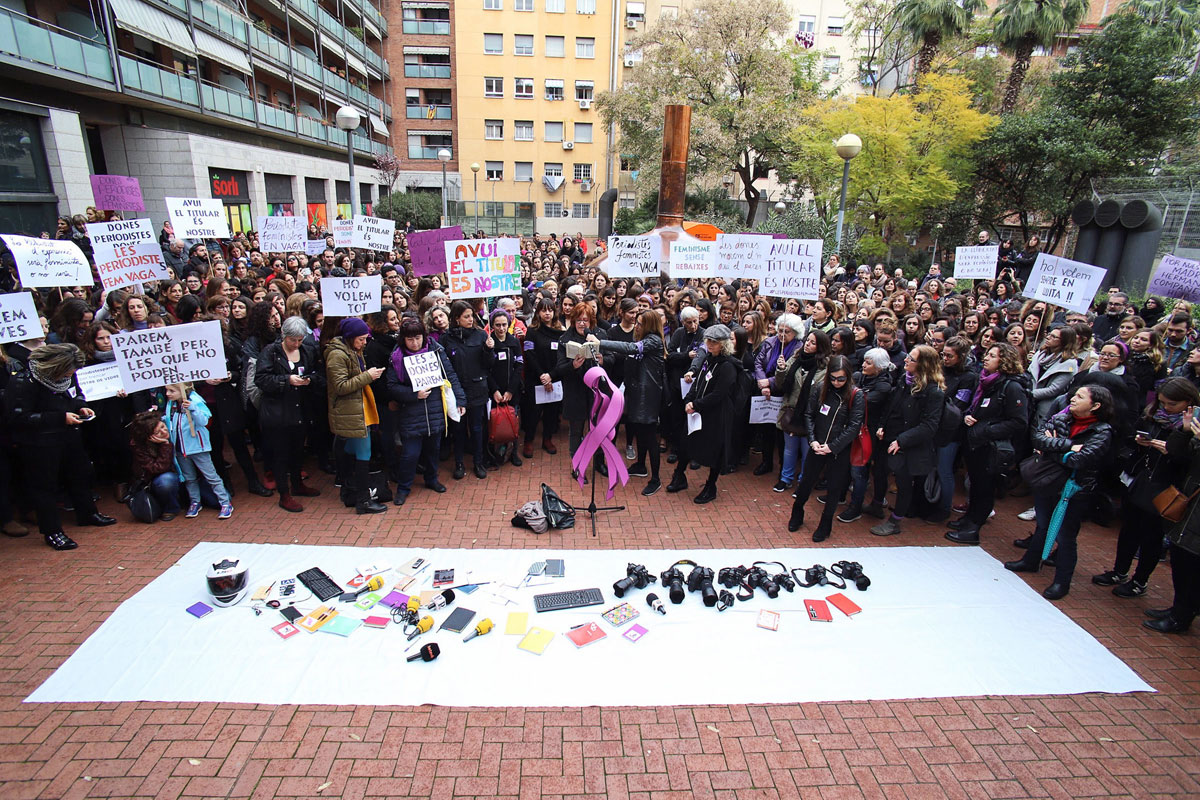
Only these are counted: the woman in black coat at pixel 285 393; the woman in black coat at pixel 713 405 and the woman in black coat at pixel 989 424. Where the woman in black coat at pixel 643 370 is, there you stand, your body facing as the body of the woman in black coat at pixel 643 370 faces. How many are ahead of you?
1

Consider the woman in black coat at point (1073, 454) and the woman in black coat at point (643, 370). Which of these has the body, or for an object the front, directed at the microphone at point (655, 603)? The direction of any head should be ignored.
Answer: the woman in black coat at point (1073, 454)

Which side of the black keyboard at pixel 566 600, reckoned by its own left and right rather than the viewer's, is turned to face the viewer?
front

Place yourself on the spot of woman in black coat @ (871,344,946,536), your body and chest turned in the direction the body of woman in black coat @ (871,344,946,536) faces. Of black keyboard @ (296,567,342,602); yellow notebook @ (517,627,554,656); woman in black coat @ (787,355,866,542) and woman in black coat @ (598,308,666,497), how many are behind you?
0

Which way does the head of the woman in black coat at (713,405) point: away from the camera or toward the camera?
toward the camera

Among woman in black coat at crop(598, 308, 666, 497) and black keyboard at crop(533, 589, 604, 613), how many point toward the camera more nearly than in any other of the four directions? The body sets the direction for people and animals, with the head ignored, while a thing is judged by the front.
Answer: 1

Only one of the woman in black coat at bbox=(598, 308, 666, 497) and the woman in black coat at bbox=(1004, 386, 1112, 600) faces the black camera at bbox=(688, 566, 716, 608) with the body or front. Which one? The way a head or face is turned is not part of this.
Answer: the woman in black coat at bbox=(1004, 386, 1112, 600)

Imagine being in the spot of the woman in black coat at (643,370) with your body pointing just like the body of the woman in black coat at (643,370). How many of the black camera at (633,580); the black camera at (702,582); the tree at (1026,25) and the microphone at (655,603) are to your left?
3

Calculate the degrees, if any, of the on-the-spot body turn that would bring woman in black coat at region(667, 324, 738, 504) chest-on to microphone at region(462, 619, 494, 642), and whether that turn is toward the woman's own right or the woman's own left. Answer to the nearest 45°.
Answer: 0° — they already face it

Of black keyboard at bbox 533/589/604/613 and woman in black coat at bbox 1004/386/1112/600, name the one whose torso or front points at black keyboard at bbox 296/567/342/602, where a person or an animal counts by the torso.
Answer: the woman in black coat

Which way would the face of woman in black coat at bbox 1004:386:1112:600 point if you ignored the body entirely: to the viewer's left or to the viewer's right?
to the viewer's left

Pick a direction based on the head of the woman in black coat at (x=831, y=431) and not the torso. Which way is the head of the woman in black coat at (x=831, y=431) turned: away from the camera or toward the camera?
toward the camera

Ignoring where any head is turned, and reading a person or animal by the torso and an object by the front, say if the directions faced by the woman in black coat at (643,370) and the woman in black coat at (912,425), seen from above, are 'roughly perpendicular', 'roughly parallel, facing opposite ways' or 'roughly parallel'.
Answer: roughly parallel

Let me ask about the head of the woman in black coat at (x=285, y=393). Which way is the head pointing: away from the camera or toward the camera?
toward the camera

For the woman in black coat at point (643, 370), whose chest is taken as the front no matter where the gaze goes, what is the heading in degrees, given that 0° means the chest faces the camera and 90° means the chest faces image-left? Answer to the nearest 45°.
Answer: approximately 90°

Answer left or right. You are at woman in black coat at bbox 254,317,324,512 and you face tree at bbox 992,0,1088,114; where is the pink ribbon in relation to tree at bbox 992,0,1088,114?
right

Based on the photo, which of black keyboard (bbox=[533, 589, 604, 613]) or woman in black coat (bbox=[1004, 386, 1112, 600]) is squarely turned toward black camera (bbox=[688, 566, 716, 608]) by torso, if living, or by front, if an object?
the woman in black coat

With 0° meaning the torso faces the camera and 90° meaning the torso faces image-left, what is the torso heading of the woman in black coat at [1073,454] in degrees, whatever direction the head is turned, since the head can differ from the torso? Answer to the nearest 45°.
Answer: approximately 45°

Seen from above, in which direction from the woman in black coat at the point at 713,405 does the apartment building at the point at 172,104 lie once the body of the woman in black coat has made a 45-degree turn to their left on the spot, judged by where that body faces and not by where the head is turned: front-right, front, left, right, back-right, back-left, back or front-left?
back-right

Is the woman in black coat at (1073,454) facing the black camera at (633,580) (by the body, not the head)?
yes

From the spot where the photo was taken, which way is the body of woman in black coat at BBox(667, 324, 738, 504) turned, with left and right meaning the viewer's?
facing the viewer and to the left of the viewer

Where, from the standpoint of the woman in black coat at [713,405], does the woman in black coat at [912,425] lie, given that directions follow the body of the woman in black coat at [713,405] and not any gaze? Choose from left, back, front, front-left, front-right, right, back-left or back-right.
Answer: back-left
